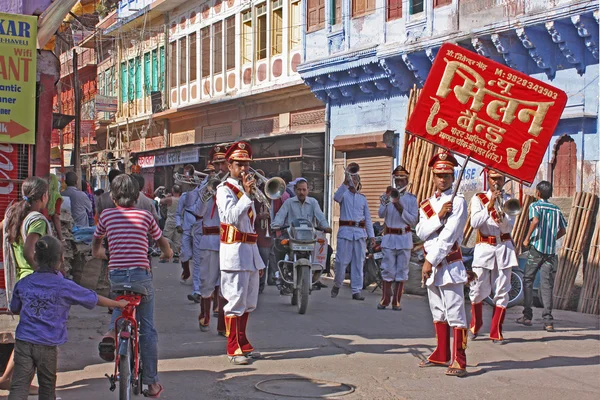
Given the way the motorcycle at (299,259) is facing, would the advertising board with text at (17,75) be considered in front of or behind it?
in front

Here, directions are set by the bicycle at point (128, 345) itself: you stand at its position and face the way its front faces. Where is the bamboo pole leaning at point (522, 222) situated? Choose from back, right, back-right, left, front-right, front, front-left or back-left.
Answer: front-right

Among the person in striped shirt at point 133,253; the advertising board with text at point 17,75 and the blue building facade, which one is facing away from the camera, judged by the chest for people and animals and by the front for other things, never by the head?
the person in striped shirt

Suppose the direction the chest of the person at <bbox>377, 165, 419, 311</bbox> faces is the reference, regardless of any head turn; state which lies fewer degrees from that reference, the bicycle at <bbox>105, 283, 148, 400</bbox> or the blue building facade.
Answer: the bicycle

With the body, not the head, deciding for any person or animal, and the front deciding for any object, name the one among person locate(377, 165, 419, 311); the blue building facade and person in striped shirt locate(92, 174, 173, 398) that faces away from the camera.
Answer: the person in striped shirt

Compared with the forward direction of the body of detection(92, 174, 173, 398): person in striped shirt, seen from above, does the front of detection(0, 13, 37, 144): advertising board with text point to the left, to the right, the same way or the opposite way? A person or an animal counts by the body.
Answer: the opposite way

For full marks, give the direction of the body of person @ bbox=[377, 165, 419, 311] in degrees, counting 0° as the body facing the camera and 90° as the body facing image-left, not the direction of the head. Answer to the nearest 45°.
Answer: approximately 0°

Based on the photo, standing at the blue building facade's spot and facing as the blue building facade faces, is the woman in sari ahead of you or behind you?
ahead

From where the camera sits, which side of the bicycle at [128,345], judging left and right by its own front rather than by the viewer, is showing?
back

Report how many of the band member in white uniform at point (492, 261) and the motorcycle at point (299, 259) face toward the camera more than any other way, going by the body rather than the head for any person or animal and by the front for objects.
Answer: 2

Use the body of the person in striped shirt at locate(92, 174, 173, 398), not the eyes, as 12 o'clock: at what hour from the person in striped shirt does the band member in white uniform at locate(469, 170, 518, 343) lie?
The band member in white uniform is roughly at 2 o'clock from the person in striped shirt.

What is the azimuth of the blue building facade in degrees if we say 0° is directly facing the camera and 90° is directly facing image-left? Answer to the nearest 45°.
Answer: approximately 45°
